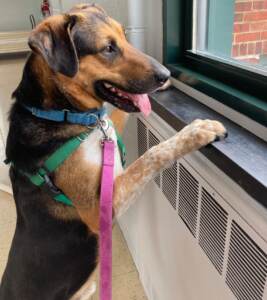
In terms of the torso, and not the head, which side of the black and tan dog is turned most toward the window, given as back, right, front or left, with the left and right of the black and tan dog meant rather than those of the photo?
front

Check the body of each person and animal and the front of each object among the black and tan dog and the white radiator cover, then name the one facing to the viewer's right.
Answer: the black and tan dog

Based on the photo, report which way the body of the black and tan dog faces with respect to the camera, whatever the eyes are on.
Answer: to the viewer's right

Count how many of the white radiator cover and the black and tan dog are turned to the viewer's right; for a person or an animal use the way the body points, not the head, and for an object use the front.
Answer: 1
